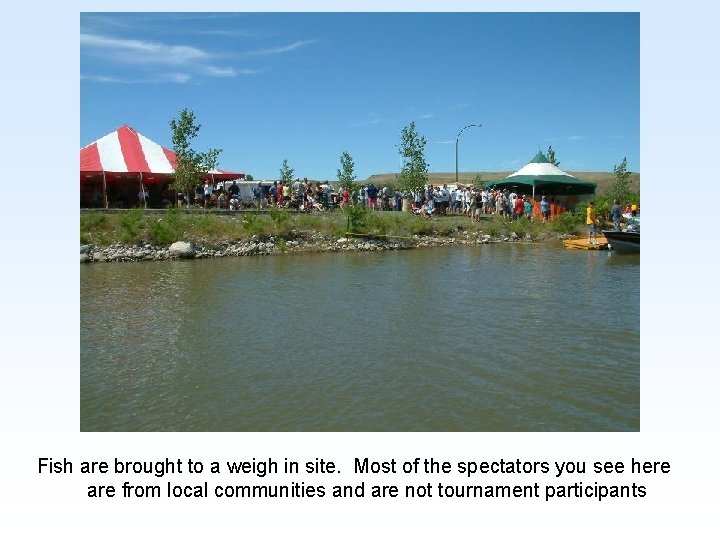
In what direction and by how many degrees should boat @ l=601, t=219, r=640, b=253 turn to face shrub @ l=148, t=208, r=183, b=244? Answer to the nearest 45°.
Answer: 0° — it already faces it

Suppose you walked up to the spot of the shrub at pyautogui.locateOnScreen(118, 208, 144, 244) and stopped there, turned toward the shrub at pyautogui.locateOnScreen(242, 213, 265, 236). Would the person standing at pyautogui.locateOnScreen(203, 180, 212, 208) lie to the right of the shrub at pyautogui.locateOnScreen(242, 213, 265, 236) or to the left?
left

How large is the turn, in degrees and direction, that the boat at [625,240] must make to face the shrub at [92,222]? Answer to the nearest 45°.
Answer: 0° — it already faces it

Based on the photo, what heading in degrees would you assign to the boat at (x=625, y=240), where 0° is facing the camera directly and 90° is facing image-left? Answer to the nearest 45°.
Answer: approximately 90°

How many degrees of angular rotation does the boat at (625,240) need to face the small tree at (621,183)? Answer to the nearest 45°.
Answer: approximately 90° to its right

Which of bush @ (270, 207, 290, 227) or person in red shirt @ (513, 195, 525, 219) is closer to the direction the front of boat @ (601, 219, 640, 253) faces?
the bush

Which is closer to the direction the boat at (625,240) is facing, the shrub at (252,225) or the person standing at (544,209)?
the shrub
